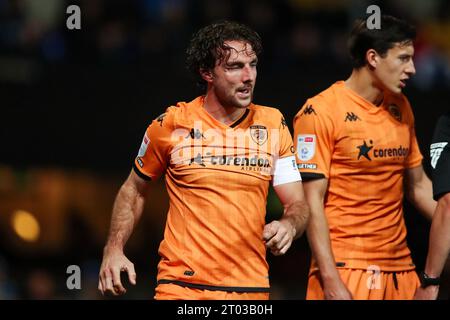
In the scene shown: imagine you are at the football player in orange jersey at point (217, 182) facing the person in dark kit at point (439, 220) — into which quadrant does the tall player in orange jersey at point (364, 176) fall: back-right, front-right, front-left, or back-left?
front-left

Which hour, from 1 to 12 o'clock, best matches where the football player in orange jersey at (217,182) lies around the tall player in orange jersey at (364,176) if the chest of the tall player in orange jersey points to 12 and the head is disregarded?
The football player in orange jersey is roughly at 3 o'clock from the tall player in orange jersey.

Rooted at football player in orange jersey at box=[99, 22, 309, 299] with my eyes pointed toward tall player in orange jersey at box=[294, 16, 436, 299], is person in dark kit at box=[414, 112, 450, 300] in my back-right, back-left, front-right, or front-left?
front-right

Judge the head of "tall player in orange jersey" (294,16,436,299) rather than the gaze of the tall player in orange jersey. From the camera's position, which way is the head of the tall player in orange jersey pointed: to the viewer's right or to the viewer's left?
to the viewer's right
